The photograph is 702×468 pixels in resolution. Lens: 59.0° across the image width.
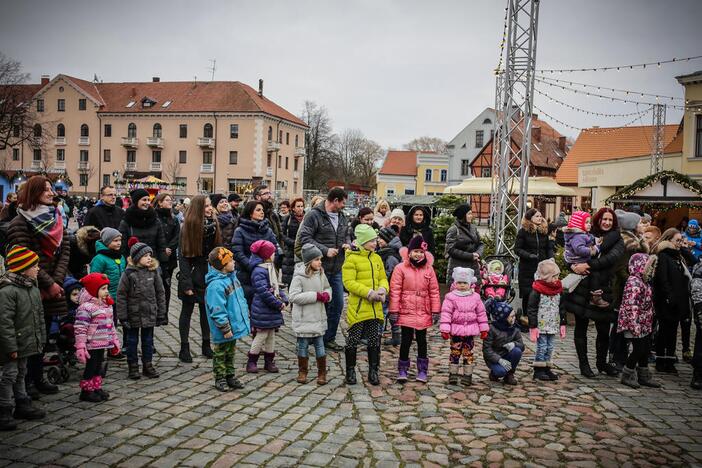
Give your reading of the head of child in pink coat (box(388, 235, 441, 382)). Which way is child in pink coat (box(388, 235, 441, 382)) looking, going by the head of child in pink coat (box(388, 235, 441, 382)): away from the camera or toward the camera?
toward the camera

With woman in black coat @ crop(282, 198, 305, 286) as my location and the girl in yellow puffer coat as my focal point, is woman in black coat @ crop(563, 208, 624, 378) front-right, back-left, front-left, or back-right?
front-left

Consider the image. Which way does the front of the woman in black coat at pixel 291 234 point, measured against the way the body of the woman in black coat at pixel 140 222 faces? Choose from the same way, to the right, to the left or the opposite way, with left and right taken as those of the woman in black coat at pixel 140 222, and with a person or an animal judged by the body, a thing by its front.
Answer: the same way

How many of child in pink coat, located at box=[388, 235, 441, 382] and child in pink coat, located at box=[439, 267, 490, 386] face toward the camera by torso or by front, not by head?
2

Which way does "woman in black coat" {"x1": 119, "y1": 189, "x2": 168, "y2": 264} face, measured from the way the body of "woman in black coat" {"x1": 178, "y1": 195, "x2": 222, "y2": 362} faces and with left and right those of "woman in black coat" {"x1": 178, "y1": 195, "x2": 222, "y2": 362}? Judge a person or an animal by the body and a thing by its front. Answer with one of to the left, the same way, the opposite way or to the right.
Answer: the same way

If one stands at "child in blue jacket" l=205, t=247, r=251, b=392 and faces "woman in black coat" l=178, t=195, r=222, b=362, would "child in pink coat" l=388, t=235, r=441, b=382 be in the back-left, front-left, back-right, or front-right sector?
back-right

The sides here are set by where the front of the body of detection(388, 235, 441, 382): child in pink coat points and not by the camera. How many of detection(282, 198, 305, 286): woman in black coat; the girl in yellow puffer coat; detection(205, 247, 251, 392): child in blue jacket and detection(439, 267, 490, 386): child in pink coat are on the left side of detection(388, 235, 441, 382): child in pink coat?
1

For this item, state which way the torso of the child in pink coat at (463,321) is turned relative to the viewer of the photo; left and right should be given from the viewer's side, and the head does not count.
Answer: facing the viewer

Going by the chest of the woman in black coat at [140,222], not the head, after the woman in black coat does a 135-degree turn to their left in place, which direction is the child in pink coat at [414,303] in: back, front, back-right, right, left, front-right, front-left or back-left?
back-right

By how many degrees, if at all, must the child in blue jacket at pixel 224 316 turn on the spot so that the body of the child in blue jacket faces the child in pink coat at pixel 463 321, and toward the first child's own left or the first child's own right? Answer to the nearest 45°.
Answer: approximately 45° to the first child's own left

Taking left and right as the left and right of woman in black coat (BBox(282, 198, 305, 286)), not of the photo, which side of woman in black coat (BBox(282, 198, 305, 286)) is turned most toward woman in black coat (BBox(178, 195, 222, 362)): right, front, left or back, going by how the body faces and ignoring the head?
right

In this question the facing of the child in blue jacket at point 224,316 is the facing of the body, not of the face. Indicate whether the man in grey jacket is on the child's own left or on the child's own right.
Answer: on the child's own left

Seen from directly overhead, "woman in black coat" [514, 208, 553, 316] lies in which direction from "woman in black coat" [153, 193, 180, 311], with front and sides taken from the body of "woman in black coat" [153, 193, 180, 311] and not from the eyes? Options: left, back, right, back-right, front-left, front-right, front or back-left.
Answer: front-left

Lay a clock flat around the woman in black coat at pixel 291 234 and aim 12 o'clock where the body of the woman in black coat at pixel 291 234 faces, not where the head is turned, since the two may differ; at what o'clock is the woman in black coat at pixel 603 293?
the woman in black coat at pixel 603 293 is roughly at 12 o'clock from the woman in black coat at pixel 291 234.

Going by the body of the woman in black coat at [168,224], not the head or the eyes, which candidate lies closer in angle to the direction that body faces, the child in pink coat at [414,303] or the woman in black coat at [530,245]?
the child in pink coat
